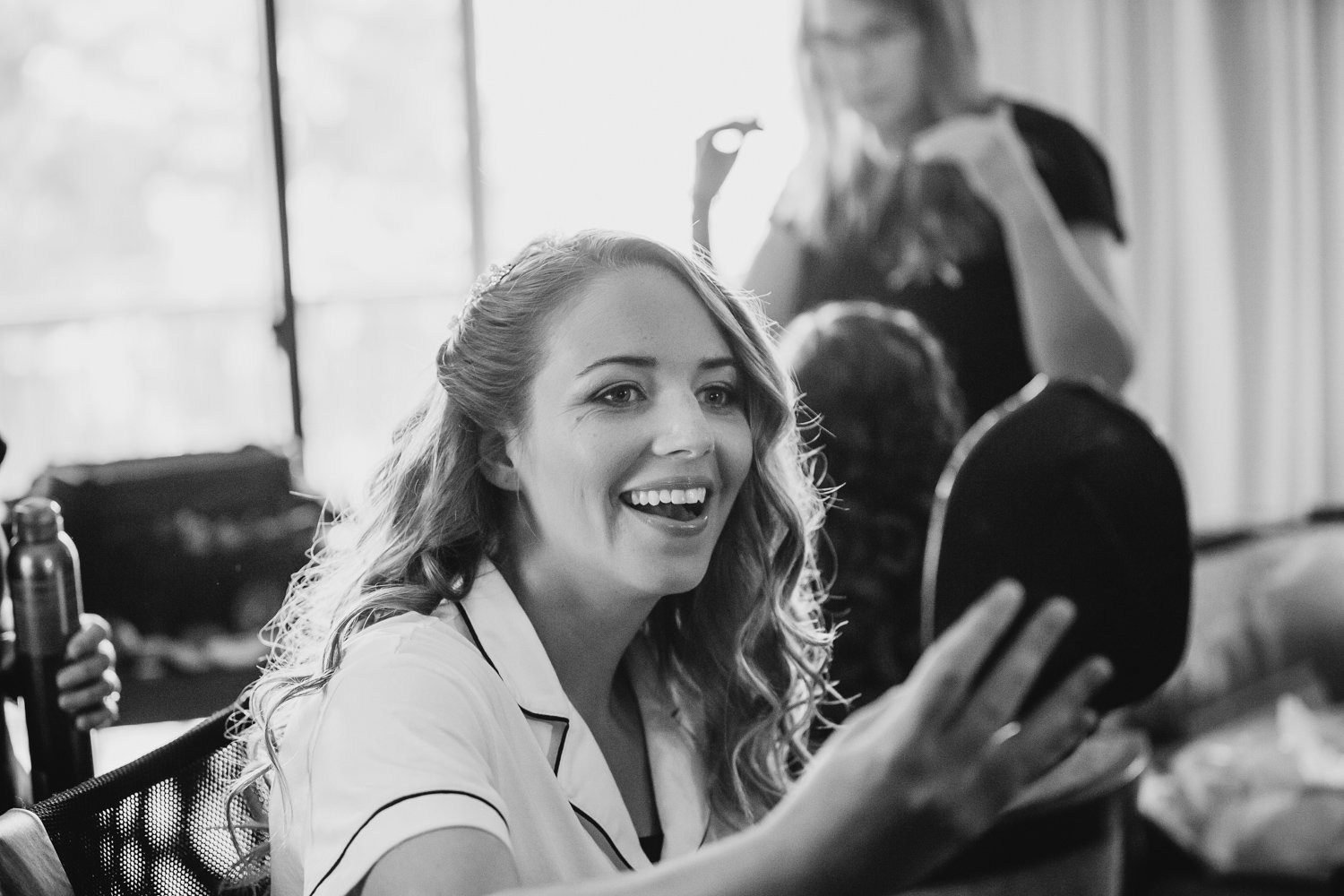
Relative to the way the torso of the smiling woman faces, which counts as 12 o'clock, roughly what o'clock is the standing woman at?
The standing woman is roughly at 8 o'clock from the smiling woman.

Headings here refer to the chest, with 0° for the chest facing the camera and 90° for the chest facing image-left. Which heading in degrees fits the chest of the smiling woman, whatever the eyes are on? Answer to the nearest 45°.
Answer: approximately 315°

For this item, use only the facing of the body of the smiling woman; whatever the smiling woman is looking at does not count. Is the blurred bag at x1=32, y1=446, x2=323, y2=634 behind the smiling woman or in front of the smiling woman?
behind

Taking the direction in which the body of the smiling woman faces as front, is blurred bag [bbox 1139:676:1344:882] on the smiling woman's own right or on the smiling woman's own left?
on the smiling woman's own left

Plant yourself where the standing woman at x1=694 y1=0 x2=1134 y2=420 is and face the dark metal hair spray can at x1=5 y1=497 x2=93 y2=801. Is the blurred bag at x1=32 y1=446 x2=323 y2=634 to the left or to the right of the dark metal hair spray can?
right

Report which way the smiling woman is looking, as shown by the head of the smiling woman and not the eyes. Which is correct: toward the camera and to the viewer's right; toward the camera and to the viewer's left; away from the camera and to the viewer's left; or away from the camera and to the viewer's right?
toward the camera and to the viewer's right
